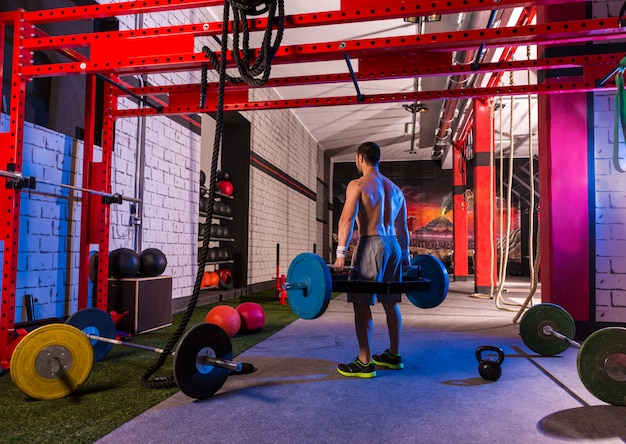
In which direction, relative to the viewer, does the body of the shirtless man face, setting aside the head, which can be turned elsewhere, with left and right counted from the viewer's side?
facing away from the viewer and to the left of the viewer

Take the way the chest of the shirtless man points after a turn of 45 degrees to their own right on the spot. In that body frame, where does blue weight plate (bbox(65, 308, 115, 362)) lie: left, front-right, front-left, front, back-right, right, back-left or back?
left

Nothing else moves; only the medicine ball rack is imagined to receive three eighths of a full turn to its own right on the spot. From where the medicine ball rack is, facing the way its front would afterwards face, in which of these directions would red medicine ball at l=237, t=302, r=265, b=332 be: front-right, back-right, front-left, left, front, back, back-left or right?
left

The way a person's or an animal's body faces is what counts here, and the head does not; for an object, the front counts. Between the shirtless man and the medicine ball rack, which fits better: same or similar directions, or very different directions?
very different directions

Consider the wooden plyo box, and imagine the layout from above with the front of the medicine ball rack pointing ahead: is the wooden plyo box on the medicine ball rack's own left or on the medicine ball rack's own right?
on the medicine ball rack's own right

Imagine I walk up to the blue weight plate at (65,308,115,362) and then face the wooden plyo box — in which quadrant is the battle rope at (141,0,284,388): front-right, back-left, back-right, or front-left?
back-right

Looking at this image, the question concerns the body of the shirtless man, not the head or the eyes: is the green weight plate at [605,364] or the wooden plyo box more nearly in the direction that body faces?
the wooden plyo box

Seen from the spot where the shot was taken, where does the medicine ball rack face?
facing the viewer and to the right of the viewer

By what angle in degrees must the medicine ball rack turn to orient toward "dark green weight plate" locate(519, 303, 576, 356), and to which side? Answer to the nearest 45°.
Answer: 0° — it already faces it

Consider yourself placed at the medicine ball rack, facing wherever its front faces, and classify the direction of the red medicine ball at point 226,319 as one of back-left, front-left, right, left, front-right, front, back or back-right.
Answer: front-right

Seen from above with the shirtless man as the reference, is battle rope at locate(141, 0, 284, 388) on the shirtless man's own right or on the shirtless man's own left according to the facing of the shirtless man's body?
on the shirtless man's own left
